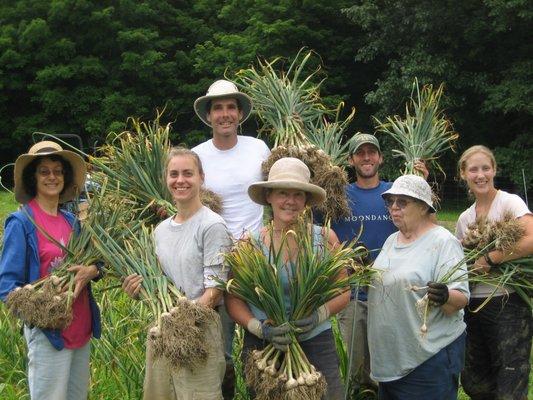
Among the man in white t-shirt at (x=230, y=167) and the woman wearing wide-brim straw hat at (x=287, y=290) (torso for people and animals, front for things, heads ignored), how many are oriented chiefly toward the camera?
2

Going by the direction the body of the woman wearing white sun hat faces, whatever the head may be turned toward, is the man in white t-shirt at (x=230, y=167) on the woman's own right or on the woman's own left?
on the woman's own right

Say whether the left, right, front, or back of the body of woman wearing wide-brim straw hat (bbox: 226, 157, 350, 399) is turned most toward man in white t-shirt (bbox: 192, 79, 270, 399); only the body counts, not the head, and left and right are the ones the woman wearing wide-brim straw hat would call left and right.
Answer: back

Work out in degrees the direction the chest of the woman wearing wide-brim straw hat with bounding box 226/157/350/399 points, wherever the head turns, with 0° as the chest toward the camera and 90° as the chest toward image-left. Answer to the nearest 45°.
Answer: approximately 0°

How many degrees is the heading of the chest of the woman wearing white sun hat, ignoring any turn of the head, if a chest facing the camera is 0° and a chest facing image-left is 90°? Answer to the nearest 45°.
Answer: approximately 45°

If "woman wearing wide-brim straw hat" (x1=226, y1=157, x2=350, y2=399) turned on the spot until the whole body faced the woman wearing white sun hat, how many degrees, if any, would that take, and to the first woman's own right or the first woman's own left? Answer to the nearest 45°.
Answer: approximately 90° to the first woman's own left

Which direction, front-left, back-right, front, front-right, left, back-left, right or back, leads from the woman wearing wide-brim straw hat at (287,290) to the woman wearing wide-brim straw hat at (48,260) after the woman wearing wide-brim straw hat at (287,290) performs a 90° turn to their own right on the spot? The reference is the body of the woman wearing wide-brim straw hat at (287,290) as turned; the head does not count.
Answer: front
